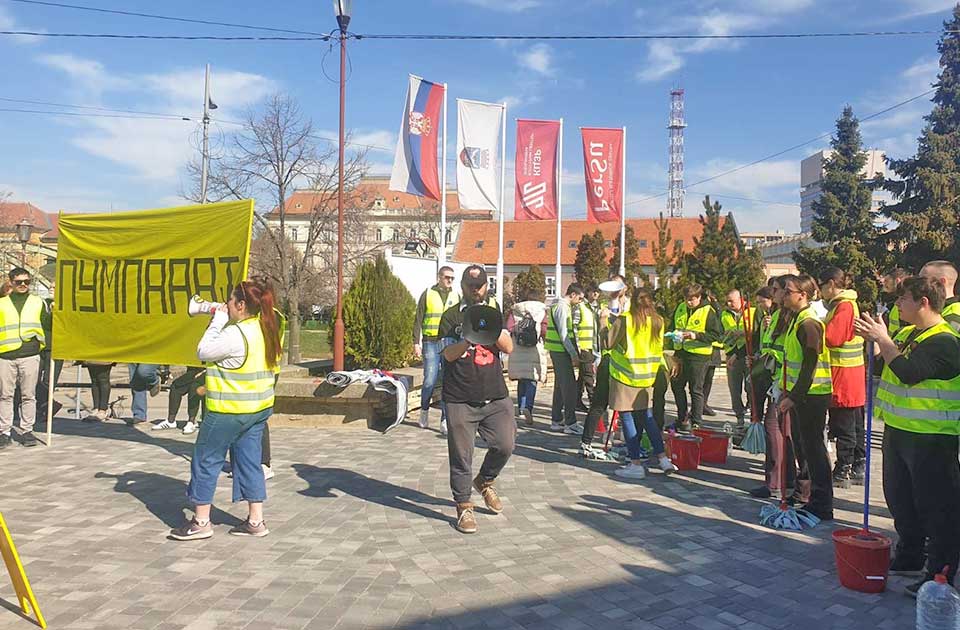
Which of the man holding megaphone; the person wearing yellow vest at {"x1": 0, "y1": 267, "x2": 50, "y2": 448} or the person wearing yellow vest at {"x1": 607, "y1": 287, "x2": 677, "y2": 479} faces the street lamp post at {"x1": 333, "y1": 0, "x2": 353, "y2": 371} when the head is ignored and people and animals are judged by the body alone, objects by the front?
the person wearing yellow vest at {"x1": 607, "y1": 287, "x2": 677, "y2": 479}

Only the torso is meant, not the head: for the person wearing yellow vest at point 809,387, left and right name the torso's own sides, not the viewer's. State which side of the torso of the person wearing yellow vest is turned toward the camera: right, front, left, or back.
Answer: left

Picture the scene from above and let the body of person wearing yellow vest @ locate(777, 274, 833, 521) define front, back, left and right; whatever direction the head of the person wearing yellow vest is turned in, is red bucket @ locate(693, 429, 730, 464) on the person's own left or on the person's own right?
on the person's own right

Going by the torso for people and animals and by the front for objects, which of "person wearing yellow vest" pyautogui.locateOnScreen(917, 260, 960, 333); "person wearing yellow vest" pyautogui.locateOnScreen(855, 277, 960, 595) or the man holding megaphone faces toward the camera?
the man holding megaphone

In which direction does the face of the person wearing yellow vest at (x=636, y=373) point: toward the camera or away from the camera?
away from the camera

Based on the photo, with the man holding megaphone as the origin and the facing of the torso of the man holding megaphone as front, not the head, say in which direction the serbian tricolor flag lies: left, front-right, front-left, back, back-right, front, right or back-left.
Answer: back

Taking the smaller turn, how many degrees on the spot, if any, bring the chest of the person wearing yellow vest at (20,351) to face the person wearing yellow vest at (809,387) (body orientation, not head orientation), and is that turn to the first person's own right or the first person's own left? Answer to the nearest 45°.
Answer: approximately 45° to the first person's own left

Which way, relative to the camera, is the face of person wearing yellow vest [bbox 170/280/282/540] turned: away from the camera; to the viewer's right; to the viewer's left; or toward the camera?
to the viewer's left

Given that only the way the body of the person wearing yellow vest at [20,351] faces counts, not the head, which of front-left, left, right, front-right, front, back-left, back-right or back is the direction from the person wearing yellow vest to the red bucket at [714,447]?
front-left

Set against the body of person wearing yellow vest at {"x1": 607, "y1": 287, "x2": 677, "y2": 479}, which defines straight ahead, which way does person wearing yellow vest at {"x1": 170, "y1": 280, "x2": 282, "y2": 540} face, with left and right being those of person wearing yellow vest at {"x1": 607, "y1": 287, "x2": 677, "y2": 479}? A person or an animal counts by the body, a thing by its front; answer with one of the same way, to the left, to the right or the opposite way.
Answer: to the left

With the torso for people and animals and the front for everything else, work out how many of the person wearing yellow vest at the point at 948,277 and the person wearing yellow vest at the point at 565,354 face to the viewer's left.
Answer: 1

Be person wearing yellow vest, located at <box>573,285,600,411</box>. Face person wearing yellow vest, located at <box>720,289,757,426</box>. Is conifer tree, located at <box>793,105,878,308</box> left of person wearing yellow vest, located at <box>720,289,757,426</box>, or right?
left

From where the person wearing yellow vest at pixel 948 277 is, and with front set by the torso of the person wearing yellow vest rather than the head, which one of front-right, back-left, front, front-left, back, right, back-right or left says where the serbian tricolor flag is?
front-right

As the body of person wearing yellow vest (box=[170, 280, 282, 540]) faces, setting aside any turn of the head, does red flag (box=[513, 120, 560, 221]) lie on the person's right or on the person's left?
on the person's right

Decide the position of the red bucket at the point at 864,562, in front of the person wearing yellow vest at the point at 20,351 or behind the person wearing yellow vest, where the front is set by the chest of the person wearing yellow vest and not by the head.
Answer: in front

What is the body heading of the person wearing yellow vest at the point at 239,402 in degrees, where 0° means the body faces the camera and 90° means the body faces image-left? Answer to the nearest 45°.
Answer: approximately 90°
